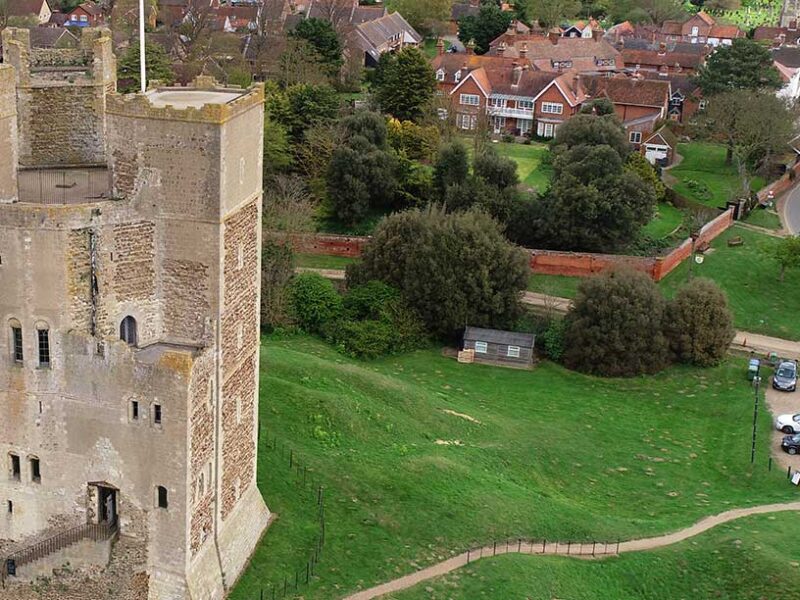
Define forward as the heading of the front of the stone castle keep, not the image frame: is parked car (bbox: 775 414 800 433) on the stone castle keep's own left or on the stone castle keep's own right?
on the stone castle keep's own left

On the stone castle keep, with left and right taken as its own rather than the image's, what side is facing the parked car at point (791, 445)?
left

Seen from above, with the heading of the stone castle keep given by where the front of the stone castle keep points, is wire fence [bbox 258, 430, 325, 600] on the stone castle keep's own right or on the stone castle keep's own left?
on the stone castle keep's own left

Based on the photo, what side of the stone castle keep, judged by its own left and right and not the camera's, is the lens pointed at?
front

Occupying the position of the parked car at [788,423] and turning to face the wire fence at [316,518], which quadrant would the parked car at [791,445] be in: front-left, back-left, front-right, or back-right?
front-left
